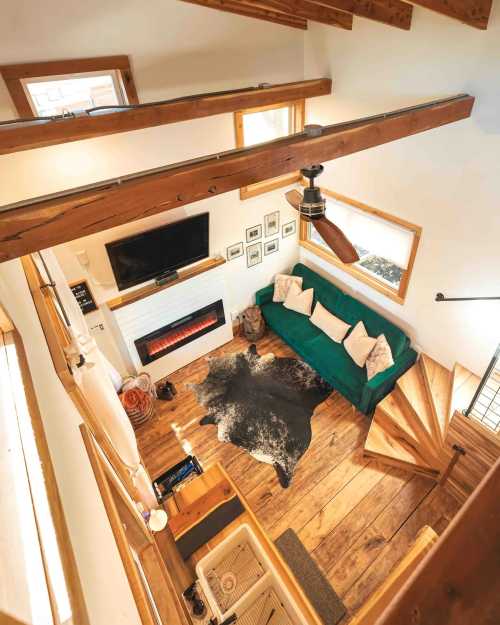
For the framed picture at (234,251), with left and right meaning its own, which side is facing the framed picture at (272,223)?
left

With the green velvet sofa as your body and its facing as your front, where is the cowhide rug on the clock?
The cowhide rug is roughly at 12 o'clock from the green velvet sofa.

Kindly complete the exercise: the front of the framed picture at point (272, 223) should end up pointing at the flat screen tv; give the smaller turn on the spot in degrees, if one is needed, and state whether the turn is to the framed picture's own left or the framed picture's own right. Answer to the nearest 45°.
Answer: approximately 90° to the framed picture's own right

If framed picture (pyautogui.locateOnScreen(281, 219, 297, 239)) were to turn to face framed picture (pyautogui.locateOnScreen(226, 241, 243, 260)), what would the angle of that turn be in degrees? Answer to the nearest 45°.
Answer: approximately 90° to its right

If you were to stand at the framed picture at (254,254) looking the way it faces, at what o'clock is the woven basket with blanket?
The woven basket with blanket is roughly at 3 o'clock from the framed picture.

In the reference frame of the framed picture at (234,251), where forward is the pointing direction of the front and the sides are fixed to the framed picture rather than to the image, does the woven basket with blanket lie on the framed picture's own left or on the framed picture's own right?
on the framed picture's own right

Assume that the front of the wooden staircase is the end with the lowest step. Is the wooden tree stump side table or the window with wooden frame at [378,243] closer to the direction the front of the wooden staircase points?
the wooden tree stump side table
